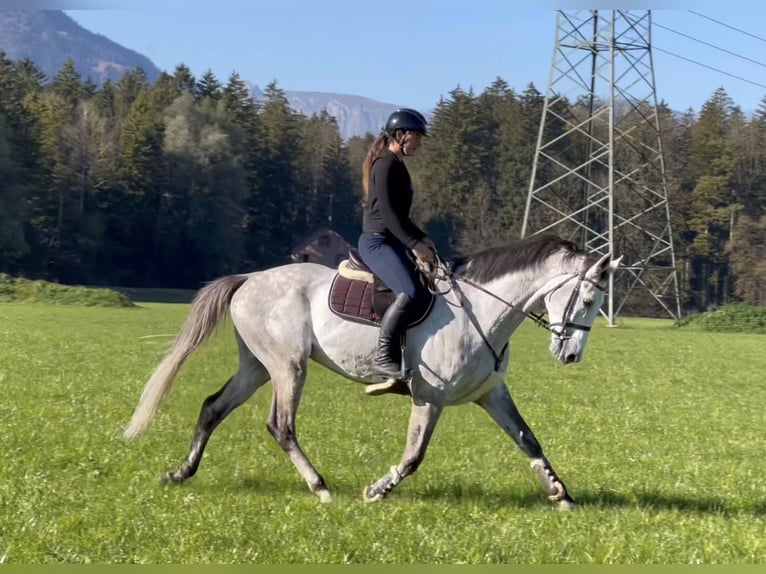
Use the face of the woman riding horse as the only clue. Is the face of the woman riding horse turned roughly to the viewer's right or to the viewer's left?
to the viewer's right

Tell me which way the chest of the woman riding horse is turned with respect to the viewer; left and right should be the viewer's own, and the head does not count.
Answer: facing to the right of the viewer

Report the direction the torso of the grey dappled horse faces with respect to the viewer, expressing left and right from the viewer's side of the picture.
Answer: facing to the right of the viewer
